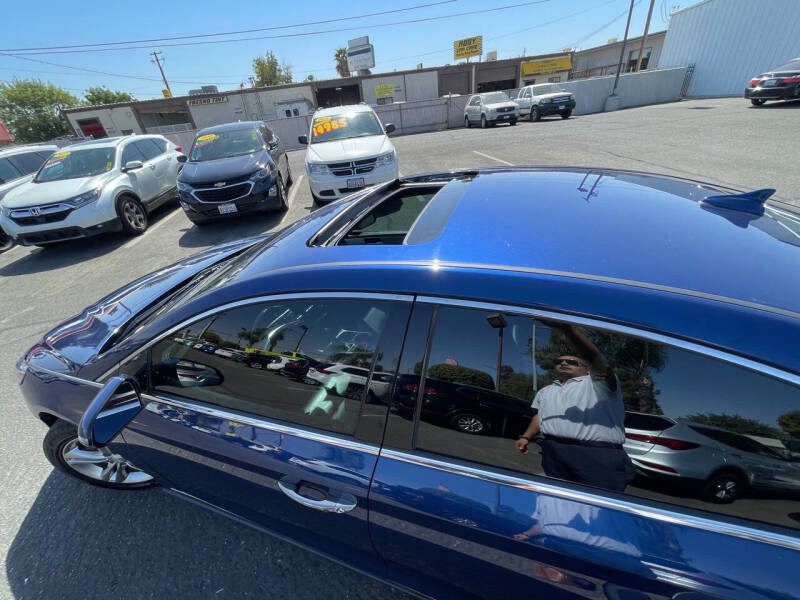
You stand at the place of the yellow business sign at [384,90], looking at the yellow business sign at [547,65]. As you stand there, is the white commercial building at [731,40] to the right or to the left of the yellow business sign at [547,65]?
right

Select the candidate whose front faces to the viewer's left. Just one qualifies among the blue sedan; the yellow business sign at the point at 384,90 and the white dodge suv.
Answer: the blue sedan

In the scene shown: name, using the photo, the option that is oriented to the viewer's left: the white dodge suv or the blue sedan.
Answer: the blue sedan

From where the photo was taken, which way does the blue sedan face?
to the viewer's left

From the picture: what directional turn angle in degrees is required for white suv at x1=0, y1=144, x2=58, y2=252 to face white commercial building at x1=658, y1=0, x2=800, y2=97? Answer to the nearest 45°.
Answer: approximately 135° to its left

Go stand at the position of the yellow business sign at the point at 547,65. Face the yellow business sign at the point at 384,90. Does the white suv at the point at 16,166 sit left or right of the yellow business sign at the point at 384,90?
left

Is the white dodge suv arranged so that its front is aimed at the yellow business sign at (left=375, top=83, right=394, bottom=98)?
no

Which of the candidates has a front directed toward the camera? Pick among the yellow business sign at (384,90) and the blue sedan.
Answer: the yellow business sign

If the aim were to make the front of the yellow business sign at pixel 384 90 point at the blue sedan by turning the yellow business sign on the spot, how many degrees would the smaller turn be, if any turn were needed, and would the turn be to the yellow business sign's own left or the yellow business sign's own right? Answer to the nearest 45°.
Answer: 0° — it already faces it

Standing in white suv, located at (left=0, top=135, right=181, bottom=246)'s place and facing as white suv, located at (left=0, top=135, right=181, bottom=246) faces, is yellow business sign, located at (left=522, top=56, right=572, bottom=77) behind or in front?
behind

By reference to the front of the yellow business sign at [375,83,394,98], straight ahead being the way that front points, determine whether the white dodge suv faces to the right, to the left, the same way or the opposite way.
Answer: the same way

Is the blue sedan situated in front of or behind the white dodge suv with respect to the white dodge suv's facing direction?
in front

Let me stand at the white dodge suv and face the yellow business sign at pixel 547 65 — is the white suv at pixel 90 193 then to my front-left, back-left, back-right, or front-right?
back-left

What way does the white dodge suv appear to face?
toward the camera

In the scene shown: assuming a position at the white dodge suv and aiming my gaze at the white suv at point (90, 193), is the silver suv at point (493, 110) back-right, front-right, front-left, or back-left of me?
back-right

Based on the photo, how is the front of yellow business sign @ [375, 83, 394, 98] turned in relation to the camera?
facing the viewer

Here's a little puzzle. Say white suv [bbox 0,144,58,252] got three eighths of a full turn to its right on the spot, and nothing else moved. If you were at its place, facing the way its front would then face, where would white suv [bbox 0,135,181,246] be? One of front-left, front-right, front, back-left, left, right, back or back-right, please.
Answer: back

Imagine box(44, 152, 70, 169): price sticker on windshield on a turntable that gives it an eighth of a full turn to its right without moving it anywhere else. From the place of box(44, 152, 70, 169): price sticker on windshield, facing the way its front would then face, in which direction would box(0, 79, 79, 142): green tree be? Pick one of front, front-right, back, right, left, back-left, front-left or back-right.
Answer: right

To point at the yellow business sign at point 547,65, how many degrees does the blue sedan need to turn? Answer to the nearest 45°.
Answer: approximately 135° to its right

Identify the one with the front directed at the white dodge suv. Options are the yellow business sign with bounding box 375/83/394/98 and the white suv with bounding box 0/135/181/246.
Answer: the yellow business sign

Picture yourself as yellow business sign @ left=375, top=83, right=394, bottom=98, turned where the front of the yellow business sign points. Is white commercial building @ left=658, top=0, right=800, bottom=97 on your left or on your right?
on your left

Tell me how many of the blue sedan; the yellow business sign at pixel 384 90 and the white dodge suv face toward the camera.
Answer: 2

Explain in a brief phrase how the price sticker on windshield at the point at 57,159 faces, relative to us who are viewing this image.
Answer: facing the viewer and to the left of the viewer
